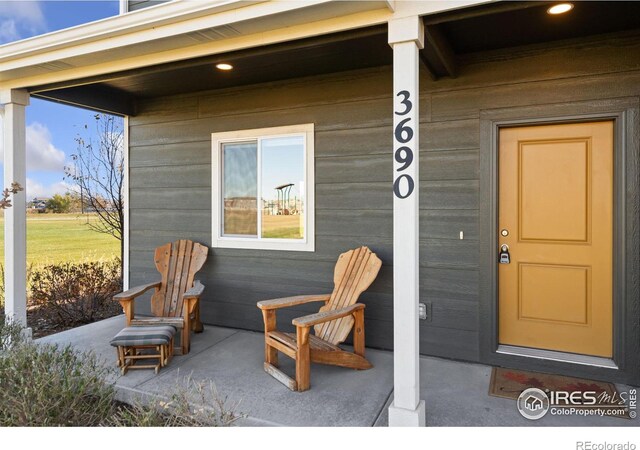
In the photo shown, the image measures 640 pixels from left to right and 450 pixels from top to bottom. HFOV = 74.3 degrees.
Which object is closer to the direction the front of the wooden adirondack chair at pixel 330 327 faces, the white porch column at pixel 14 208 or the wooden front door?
the white porch column

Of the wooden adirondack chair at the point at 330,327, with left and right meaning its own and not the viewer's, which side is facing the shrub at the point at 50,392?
front

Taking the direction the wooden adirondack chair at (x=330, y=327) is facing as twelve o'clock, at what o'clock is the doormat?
The doormat is roughly at 8 o'clock from the wooden adirondack chair.

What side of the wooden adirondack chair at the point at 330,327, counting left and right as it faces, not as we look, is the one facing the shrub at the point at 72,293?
right

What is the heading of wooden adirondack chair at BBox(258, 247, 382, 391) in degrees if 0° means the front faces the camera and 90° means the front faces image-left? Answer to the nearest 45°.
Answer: approximately 45°

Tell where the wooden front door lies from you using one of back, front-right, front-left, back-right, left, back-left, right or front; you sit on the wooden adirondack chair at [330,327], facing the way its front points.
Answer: back-left

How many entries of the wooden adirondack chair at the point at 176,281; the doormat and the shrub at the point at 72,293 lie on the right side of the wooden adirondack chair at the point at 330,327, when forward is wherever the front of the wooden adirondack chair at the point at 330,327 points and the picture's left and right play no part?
2

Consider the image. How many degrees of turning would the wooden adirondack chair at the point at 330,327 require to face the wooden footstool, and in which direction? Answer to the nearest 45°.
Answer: approximately 45° to its right

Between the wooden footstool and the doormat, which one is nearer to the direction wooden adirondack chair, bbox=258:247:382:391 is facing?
the wooden footstool

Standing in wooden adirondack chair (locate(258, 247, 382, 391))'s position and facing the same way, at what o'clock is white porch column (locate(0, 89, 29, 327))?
The white porch column is roughly at 2 o'clock from the wooden adirondack chair.

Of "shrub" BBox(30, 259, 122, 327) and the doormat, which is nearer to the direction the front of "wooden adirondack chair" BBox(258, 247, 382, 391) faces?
the shrub

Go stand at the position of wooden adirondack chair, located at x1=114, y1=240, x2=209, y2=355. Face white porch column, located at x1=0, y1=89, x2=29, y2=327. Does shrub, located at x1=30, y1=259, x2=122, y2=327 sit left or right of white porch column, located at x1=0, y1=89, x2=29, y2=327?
right
